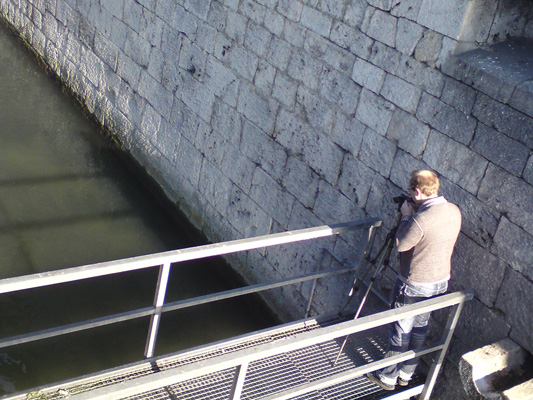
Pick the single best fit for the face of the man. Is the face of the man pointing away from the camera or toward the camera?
away from the camera

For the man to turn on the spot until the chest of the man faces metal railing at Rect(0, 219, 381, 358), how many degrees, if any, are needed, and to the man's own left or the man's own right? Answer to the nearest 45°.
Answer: approximately 90° to the man's own left

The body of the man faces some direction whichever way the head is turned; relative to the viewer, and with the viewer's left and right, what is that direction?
facing away from the viewer and to the left of the viewer
